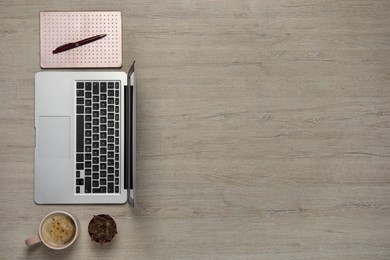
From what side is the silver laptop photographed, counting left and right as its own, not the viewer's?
left
